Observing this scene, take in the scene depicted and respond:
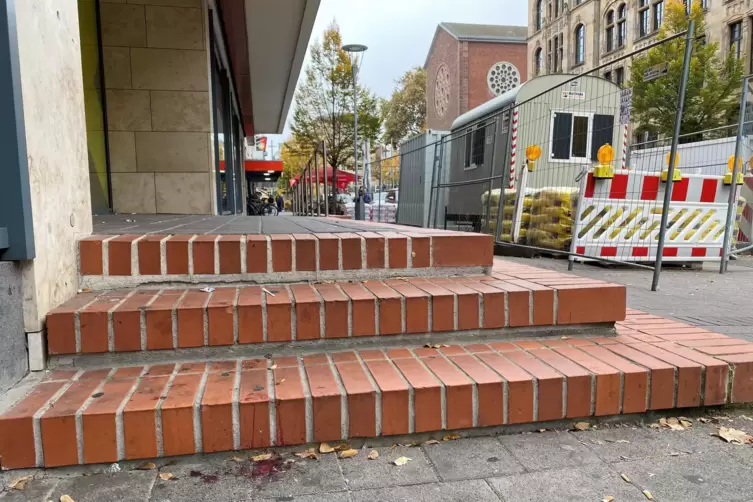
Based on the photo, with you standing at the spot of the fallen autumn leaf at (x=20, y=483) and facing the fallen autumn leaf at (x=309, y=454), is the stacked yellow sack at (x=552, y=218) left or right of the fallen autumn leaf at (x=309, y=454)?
left

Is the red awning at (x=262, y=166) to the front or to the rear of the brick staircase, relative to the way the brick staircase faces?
to the rear

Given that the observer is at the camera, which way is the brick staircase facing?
facing the viewer

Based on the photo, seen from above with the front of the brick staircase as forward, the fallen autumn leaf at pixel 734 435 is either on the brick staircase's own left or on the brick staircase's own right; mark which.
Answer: on the brick staircase's own left

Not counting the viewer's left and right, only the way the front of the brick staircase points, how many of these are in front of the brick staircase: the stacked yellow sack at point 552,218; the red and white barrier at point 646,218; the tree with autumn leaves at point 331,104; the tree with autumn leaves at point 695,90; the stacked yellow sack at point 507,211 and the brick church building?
0

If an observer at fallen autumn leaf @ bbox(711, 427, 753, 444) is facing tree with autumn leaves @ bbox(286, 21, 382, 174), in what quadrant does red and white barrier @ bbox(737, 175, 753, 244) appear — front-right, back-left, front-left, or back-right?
front-right

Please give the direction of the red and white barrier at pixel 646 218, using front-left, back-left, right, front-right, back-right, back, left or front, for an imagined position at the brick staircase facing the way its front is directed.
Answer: back-left

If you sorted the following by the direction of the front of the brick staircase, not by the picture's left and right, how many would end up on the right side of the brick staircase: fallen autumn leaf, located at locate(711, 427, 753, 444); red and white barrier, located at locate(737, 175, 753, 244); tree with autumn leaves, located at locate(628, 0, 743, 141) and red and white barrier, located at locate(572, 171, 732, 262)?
0

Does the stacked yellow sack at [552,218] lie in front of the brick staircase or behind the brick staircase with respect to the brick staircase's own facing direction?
behind

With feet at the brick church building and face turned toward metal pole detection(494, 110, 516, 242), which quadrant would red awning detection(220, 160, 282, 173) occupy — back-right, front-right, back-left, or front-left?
front-right

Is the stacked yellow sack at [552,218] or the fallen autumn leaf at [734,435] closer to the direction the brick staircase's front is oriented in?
the fallen autumn leaf

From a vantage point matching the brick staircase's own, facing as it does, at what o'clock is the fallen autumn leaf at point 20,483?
The fallen autumn leaf is roughly at 2 o'clock from the brick staircase.

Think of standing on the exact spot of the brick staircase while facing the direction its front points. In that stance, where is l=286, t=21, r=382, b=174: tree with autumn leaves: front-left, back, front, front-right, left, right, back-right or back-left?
back

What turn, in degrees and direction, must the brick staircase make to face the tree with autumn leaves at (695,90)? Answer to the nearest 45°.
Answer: approximately 135° to its left

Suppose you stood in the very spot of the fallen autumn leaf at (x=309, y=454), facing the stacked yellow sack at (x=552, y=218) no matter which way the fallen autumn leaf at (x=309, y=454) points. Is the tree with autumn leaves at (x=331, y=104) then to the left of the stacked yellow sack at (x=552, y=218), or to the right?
left
